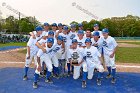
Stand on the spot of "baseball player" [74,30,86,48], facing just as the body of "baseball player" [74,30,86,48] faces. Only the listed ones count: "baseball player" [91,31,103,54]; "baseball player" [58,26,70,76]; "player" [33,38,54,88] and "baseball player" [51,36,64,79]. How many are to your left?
1

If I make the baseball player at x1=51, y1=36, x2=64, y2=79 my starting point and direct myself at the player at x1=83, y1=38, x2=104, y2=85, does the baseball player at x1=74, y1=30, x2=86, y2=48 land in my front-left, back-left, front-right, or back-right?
front-left

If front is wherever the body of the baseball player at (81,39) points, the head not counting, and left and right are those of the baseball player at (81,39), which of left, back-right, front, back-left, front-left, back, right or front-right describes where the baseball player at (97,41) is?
left

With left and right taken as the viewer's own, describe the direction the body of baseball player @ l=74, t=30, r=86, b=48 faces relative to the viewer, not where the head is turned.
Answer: facing the viewer

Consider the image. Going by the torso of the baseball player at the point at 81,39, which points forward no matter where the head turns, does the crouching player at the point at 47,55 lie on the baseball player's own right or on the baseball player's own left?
on the baseball player's own right

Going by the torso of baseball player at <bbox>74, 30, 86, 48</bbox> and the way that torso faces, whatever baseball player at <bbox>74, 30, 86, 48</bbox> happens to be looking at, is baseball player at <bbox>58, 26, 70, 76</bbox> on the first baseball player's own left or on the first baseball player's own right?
on the first baseball player's own right

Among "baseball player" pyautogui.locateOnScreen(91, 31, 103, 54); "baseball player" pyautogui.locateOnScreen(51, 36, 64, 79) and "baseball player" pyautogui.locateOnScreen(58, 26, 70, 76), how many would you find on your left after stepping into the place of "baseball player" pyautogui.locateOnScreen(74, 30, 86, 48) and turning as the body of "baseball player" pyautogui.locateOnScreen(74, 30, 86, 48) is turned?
1

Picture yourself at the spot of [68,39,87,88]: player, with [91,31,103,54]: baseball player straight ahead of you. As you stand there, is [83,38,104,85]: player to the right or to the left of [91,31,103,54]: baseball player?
right
